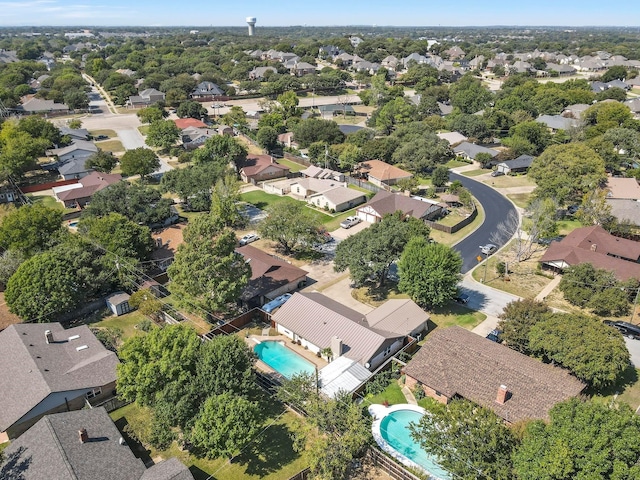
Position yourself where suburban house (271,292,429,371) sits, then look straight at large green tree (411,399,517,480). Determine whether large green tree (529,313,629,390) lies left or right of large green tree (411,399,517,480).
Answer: left

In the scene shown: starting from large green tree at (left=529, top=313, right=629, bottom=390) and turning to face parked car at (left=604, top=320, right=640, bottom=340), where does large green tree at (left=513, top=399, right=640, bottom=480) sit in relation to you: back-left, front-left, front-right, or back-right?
back-right
